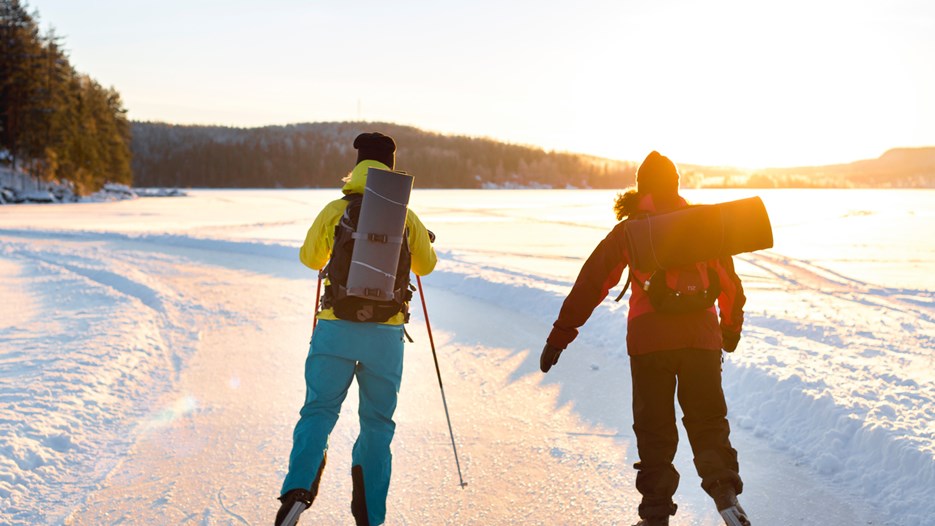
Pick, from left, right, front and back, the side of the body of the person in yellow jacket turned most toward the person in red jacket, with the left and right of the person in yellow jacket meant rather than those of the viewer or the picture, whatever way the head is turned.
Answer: right

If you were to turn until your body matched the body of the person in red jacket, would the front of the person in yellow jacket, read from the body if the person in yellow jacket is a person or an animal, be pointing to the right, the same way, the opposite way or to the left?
the same way

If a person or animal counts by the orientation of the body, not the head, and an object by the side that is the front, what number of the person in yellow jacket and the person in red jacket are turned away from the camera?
2

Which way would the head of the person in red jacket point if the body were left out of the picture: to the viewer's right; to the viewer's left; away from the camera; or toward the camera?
away from the camera

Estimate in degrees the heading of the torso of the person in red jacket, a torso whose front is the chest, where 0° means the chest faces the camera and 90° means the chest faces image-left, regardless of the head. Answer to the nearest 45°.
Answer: approximately 180°

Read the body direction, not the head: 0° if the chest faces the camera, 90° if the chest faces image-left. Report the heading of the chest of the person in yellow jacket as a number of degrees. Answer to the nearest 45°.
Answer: approximately 180°

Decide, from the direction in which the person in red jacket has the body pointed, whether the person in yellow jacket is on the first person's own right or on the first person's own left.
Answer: on the first person's own left
